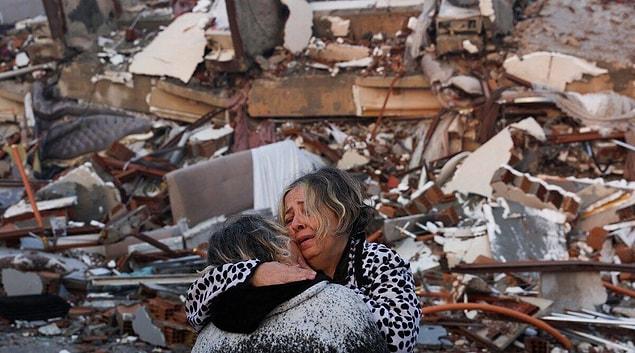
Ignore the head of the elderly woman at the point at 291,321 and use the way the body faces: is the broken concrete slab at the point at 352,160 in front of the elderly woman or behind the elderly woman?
in front

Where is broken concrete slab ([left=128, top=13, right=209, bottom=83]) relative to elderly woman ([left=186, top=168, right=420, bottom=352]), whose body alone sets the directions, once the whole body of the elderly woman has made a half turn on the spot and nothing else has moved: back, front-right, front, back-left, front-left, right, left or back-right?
front-left

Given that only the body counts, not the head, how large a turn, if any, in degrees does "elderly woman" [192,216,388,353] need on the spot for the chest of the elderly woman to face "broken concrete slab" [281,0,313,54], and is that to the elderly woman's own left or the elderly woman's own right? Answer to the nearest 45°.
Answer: approximately 45° to the elderly woman's own left

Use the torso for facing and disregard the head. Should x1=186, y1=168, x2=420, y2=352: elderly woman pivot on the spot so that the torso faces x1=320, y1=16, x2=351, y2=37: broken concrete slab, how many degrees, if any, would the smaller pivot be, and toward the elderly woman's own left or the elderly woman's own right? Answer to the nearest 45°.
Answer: approximately 135° to the elderly woman's own right

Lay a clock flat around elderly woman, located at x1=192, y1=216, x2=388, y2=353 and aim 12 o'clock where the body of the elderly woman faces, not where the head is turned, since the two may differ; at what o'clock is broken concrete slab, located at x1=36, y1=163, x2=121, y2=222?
The broken concrete slab is roughly at 10 o'clock from the elderly woman.

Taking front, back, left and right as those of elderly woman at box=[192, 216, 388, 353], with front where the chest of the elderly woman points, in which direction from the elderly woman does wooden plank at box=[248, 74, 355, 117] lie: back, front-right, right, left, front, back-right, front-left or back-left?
front-left

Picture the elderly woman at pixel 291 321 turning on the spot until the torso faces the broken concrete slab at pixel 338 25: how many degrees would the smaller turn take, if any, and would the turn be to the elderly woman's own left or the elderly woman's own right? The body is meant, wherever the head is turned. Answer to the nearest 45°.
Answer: approximately 45° to the elderly woman's own left

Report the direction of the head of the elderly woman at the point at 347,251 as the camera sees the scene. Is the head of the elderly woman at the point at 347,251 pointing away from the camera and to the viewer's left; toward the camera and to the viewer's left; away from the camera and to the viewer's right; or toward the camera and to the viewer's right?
toward the camera and to the viewer's left

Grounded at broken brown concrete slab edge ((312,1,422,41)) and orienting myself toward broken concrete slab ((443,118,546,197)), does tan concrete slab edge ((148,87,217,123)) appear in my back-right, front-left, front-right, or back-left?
back-right

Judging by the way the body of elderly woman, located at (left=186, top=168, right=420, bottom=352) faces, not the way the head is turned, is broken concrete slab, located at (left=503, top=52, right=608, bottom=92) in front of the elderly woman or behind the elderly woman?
behind

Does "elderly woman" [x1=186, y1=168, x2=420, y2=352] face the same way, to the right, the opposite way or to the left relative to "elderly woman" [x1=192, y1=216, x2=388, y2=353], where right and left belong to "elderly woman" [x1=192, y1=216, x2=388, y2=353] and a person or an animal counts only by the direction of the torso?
the opposite way

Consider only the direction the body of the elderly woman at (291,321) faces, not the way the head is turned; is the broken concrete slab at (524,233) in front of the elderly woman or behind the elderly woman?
in front

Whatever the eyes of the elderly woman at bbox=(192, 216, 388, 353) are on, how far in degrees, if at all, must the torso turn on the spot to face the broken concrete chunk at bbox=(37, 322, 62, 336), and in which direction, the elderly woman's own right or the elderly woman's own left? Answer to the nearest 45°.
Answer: approximately 90° to the elderly woman's own left

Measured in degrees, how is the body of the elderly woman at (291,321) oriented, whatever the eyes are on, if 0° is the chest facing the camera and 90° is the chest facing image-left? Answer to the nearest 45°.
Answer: approximately 225°

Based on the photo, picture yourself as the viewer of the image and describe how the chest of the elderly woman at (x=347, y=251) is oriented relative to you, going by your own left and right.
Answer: facing the viewer and to the left of the viewer

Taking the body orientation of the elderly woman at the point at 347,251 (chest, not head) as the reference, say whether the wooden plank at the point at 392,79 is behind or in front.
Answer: behind
